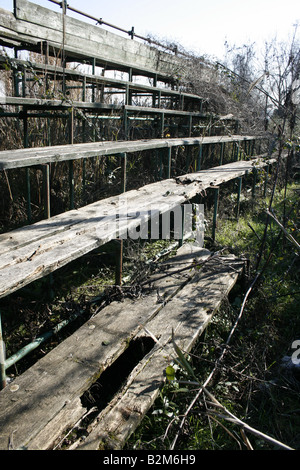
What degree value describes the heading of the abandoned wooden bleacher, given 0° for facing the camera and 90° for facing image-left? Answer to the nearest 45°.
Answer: approximately 315°
